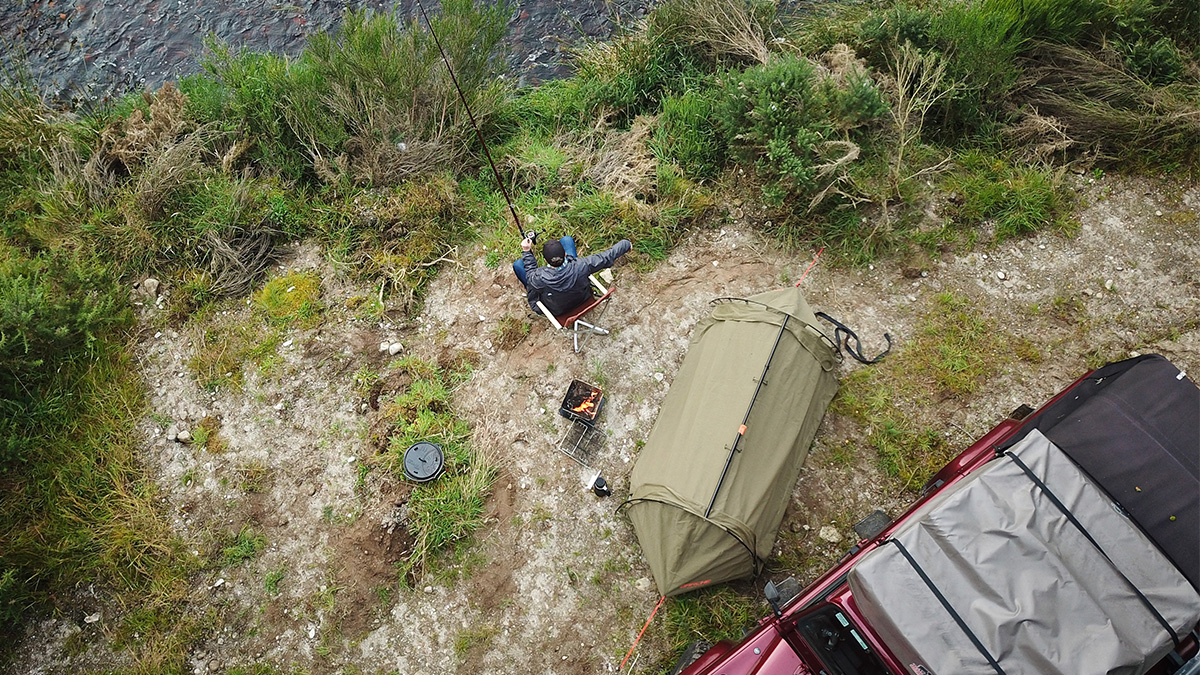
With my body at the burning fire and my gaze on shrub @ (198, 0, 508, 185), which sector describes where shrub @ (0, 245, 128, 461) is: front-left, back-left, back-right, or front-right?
front-left

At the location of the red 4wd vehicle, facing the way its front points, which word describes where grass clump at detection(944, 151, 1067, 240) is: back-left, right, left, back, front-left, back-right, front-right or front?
back-right

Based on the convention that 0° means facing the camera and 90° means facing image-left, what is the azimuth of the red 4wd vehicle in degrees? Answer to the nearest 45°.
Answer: approximately 45°

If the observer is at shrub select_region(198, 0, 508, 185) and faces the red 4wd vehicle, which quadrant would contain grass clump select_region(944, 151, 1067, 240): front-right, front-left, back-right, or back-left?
front-left

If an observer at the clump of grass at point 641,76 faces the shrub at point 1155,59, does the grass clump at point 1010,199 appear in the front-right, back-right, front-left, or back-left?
front-right

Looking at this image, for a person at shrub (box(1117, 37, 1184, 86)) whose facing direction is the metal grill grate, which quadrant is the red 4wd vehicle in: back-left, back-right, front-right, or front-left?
front-left

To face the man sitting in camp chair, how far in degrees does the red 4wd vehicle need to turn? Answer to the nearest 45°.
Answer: approximately 45° to its right

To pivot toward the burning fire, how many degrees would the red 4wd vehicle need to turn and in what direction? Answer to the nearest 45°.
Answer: approximately 45° to its right

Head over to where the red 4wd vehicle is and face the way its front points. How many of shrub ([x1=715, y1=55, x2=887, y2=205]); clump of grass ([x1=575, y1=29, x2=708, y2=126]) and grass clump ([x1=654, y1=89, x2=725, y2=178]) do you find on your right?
3

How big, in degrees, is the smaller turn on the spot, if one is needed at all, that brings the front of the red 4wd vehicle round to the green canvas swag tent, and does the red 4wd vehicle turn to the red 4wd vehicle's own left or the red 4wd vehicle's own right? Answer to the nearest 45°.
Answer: approximately 45° to the red 4wd vehicle's own right

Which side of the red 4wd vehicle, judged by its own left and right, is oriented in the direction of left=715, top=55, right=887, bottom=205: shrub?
right

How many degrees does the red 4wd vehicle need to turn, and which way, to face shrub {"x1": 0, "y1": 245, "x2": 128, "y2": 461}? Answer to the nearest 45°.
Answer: approximately 45° to its right
